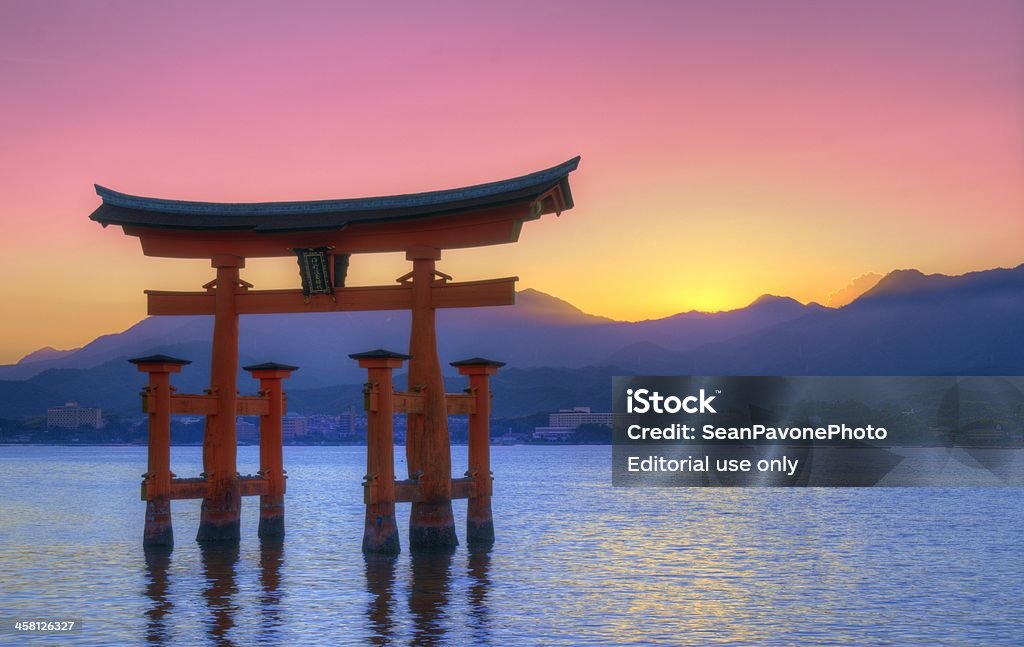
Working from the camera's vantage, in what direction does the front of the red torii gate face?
facing the viewer and to the left of the viewer
